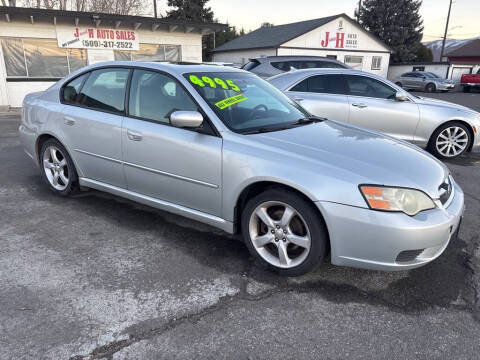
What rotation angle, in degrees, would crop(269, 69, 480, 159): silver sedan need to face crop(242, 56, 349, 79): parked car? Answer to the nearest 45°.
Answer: approximately 135° to its left

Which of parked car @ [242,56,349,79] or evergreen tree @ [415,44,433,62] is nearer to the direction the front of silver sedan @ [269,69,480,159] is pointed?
the evergreen tree

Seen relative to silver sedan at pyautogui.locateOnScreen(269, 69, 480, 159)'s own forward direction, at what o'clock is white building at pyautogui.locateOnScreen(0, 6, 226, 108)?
The white building is roughly at 7 o'clock from the silver sedan.

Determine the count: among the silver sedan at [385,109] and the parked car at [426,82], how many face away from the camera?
0

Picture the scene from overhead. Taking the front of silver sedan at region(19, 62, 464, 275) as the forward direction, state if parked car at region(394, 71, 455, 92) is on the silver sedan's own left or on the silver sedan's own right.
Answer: on the silver sedan's own left

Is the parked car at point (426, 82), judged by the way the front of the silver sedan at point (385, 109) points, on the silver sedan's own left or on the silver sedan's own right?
on the silver sedan's own left

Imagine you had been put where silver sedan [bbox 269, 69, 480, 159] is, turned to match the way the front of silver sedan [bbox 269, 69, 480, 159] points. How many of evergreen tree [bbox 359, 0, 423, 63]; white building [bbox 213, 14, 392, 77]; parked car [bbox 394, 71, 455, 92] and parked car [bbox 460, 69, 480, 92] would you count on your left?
4

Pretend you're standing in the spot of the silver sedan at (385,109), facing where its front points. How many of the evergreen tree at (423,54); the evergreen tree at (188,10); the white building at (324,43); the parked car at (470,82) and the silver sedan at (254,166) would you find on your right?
1

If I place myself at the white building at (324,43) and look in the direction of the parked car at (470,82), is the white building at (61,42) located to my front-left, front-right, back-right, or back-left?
back-right

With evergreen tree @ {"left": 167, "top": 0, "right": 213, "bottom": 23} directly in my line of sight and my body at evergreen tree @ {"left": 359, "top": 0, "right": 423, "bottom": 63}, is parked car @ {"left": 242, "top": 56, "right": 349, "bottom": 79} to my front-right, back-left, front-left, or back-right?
front-left

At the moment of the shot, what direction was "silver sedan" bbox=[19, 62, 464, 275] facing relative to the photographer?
facing the viewer and to the right of the viewer

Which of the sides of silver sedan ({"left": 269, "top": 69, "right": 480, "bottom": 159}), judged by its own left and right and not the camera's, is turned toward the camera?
right

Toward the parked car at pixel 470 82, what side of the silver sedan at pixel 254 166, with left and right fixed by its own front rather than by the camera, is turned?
left

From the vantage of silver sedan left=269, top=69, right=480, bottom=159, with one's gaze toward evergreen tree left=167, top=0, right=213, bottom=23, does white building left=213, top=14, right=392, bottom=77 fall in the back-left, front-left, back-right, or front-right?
front-right
